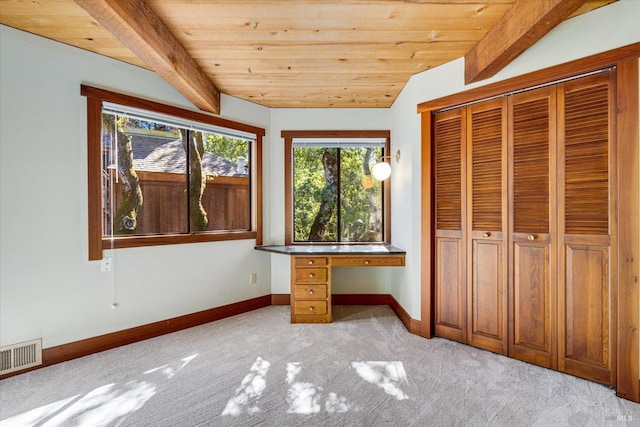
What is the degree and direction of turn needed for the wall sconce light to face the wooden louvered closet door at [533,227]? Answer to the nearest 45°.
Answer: approximately 135° to its left

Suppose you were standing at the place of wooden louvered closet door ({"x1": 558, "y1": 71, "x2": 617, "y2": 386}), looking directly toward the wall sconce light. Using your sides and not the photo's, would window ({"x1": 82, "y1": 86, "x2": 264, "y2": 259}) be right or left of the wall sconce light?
left

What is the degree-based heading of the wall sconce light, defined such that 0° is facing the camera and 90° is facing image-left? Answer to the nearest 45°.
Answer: approximately 90°

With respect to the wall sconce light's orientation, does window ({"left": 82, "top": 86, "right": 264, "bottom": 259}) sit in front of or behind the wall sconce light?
in front

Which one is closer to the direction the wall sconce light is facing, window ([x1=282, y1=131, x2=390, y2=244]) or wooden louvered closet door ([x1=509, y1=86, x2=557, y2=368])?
the window

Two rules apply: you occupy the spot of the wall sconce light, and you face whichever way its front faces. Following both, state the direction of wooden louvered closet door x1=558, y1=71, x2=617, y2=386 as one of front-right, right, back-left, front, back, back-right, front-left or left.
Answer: back-left
